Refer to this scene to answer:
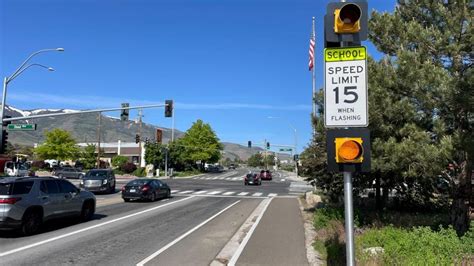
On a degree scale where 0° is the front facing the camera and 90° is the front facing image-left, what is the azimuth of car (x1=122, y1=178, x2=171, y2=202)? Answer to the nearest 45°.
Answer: approximately 225°

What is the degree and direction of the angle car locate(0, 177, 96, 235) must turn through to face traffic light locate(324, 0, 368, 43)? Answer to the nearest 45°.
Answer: approximately 135° to its right

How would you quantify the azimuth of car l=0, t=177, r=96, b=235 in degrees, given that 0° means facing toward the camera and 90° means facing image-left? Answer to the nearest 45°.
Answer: approximately 225°

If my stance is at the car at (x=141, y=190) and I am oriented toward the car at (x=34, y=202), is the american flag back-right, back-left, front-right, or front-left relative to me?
back-left

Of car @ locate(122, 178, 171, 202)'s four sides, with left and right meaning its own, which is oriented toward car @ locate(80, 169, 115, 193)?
left

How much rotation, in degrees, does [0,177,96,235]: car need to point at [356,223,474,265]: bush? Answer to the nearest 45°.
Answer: approximately 90° to its right

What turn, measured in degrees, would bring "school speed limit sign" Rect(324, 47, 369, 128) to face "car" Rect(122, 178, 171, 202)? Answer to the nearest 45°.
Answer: approximately 135° to its right
